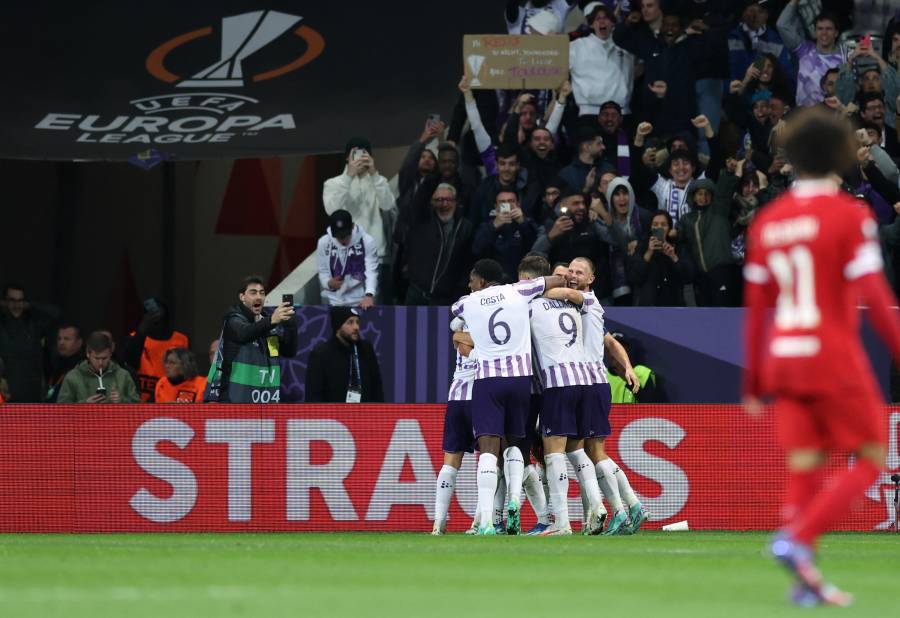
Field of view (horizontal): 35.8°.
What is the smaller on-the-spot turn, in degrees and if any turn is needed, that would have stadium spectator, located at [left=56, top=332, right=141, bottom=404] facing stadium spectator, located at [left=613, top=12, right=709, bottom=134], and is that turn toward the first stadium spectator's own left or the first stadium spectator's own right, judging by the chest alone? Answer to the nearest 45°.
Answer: approximately 90° to the first stadium spectator's own left

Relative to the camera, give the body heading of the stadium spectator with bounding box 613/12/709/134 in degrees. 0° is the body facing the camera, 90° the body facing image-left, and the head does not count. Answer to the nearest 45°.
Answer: approximately 0°

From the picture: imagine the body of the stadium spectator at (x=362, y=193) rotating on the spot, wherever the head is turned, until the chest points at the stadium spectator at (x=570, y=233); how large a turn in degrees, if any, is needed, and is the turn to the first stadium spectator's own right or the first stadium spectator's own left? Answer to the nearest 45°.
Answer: approximately 45° to the first stadium spectator's own left

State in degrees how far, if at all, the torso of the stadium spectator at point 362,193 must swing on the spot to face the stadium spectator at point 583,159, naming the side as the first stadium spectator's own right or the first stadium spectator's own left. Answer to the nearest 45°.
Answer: approximately 90° to the first stadium spectator's own left

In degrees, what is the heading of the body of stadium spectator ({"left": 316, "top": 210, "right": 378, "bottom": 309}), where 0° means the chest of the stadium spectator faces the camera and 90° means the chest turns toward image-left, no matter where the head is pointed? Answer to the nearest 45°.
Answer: approximately 0°

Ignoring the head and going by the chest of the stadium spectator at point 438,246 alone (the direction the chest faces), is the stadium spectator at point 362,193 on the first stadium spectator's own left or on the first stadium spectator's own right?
on the first stadium spectator's own right

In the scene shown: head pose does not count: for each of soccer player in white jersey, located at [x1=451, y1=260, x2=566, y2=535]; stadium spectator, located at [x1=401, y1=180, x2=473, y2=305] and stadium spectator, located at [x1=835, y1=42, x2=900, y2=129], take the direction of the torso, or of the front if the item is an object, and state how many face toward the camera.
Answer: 2

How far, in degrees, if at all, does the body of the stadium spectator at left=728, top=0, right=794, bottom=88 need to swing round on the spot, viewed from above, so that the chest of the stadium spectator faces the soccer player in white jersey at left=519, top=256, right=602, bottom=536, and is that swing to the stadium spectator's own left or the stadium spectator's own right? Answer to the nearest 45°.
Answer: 0° — they already face them

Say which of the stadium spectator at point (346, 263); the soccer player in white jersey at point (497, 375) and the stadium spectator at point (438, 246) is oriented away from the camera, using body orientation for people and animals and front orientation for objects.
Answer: the soccer player in white jersey

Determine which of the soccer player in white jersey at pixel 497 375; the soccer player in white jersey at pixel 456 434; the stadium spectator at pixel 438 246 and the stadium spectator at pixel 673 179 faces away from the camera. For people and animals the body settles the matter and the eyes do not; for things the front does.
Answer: the soccer player in white jersey at pixel 497 375

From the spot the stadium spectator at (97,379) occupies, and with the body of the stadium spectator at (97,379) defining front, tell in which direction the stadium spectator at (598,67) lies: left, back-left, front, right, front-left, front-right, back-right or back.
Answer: left
